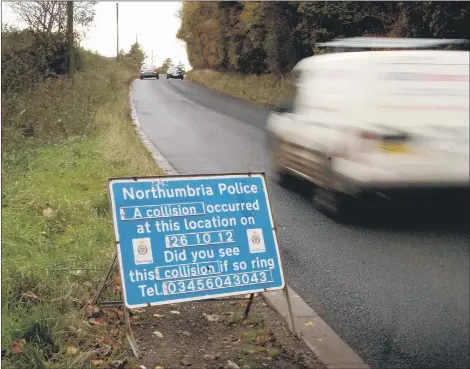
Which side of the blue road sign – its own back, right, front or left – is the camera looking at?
front

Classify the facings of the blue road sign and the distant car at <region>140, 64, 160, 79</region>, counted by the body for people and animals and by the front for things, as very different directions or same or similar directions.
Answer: very different directions

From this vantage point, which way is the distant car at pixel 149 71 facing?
away from the camera

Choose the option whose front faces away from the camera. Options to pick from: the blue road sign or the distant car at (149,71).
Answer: the distant car

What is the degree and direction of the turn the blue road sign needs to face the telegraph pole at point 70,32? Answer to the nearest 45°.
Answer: approximately 135° to its right

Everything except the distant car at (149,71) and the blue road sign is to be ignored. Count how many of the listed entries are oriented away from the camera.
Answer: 1
